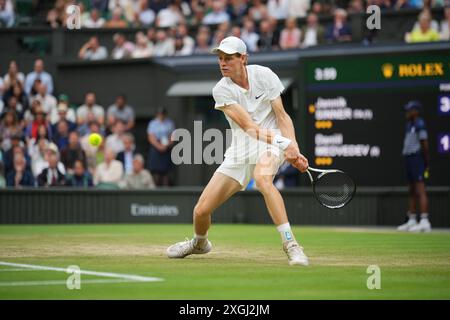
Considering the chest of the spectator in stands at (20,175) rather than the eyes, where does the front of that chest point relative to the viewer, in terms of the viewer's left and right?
facing the viewer

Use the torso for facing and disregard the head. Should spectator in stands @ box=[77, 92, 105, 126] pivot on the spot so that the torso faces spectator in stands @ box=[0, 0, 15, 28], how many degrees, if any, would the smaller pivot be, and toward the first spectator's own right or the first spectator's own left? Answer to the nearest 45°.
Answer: approximately 135° to the first spectator's own right

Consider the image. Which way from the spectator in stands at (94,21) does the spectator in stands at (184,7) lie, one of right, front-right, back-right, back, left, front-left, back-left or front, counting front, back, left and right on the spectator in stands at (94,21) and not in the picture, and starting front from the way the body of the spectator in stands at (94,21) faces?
left

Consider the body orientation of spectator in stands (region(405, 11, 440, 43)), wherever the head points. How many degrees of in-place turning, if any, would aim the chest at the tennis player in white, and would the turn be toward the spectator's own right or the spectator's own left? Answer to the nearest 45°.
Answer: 0° — they already face them

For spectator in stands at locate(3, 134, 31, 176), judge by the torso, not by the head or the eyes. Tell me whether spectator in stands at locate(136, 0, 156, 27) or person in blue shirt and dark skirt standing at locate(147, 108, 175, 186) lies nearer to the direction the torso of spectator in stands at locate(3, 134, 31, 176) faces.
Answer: the person in blue shirt and dark skirt standing

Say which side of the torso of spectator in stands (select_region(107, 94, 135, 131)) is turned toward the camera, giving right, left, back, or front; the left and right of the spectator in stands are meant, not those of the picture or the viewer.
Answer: front

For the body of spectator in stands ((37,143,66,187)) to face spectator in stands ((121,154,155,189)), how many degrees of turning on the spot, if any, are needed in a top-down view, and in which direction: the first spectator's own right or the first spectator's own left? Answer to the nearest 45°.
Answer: approximately 90° to the first spectator's own left

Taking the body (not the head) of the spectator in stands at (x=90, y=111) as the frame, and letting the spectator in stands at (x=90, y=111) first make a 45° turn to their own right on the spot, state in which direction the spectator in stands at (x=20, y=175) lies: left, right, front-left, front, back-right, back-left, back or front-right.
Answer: front

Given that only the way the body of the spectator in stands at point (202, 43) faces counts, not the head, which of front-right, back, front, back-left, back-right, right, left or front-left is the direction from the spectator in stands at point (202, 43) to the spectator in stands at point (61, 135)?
right

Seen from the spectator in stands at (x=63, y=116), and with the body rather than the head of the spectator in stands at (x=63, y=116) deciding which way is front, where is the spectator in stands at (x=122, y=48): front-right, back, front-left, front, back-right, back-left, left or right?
back-left
